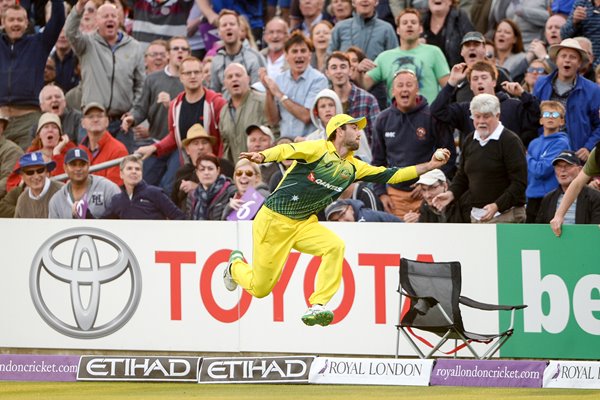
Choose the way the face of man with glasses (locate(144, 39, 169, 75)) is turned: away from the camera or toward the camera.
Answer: toward the camera

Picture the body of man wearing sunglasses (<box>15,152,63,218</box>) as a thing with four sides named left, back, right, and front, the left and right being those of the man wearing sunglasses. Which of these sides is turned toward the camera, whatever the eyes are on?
front

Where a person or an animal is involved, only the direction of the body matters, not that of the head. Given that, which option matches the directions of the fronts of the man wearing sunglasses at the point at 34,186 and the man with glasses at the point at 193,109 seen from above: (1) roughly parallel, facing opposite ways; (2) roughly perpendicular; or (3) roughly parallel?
roughly parallel

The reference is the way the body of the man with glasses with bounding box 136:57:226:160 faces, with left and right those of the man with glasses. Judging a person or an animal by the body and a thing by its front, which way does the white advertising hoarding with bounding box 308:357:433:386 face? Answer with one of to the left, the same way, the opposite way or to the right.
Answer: the same way

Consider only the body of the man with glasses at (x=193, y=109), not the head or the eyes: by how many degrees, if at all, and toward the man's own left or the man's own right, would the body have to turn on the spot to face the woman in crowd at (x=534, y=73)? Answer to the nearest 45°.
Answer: approximately 90° to the man's own left

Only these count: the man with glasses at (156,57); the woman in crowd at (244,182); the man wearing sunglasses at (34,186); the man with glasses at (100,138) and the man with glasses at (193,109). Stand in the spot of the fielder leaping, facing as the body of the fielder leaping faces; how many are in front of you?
0

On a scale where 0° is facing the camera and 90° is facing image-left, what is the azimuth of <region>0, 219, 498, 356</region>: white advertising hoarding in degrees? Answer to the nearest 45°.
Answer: approximately 0°

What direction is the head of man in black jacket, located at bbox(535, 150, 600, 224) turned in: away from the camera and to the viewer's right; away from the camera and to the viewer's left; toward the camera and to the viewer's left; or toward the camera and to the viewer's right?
toward the camera and to the viewer's left

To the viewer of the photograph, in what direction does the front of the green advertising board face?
facing the viewer

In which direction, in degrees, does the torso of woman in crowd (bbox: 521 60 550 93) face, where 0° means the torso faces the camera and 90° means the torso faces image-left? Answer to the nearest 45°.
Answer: approximately 45°

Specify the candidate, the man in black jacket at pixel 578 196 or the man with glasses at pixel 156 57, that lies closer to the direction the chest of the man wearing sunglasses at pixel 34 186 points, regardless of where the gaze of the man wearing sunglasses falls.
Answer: the man in black jacket

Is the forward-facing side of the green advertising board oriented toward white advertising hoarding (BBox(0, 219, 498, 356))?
no
